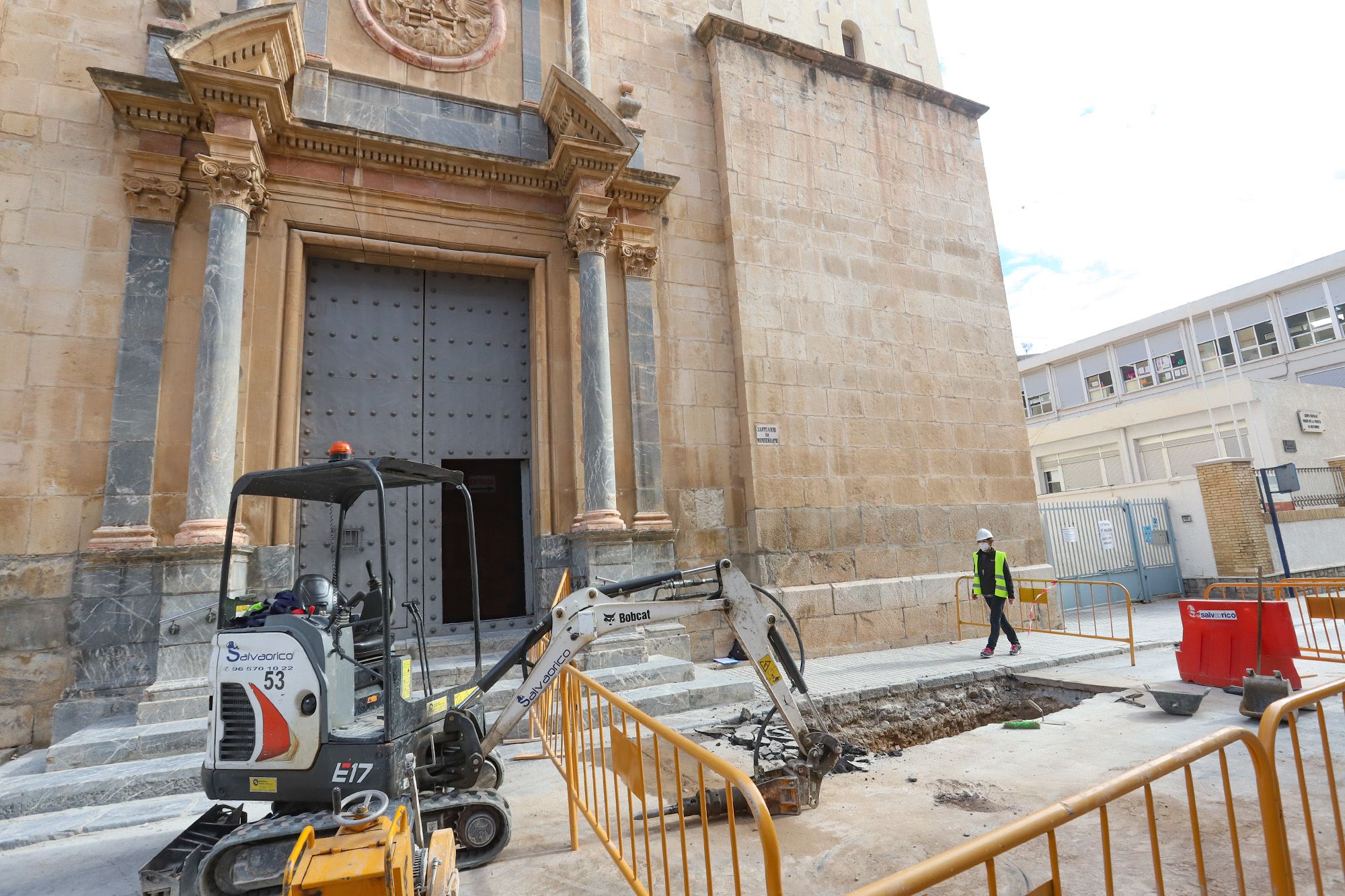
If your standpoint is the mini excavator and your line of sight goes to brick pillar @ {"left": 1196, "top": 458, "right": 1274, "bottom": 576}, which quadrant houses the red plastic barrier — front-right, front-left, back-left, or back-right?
front-right

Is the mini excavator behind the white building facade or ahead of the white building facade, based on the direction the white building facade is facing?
ahead

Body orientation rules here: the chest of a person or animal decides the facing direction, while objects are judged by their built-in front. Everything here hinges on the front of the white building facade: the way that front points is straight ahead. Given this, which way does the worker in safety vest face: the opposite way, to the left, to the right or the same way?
the same way

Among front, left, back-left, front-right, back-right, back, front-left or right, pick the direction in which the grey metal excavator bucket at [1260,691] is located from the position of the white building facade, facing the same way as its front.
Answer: front-left

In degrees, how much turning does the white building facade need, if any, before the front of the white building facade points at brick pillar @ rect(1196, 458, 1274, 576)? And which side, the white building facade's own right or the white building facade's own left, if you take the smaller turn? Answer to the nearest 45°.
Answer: approximately 45° to the white building facade's own left

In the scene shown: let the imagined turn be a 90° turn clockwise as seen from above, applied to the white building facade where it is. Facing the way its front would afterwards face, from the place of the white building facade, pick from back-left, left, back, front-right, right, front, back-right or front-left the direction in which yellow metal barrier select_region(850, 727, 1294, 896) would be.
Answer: back-left

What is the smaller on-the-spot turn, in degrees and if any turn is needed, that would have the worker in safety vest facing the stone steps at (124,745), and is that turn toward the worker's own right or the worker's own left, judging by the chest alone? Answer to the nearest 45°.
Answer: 0° — they already face it

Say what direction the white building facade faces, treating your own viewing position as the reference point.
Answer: facing the viewer and to the left of the viewer

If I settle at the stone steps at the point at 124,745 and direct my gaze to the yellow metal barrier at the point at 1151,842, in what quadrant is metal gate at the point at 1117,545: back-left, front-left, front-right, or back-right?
front-left

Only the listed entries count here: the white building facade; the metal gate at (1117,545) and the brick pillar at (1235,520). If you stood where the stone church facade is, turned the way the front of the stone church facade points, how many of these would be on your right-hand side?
0

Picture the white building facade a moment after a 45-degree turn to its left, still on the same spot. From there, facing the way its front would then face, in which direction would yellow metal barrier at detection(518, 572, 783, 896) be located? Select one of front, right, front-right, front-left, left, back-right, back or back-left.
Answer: front

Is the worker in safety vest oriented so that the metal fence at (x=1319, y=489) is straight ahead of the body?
no

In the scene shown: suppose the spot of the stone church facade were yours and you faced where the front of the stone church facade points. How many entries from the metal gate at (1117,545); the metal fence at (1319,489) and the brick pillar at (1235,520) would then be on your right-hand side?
0

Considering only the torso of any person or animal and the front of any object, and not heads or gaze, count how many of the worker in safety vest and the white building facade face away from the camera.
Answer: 0

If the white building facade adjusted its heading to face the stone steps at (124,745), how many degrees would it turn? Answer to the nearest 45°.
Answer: approximately 45° to its left
